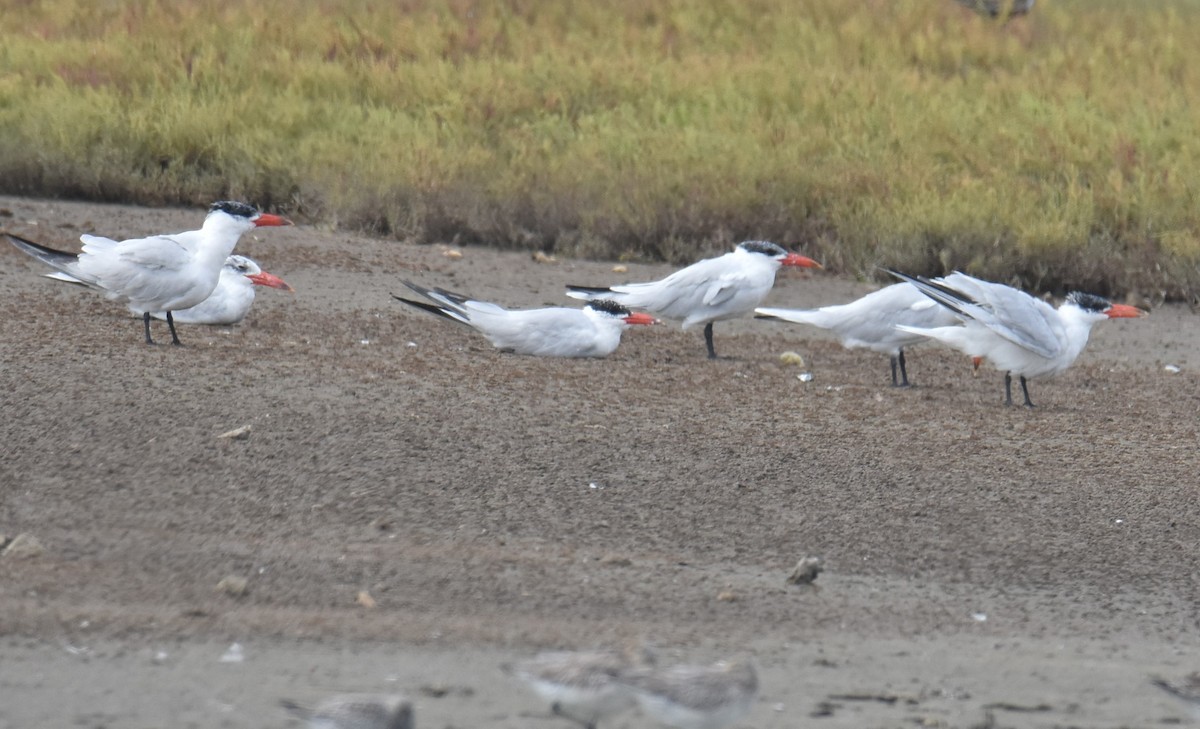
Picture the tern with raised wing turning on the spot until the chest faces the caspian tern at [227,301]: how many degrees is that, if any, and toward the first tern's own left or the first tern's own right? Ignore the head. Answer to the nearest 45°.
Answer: approximately 180°

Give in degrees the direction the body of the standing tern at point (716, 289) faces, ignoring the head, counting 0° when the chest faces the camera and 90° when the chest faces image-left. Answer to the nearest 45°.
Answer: approximately 270°

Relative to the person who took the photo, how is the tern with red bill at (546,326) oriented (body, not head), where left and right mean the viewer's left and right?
facing to the right of the viewer

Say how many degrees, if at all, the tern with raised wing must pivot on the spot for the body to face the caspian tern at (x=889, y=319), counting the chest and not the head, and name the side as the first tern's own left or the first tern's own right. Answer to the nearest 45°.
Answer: approximately 135° to the first tern's own left

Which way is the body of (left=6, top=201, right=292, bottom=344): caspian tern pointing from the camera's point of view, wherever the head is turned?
to the viewer's right

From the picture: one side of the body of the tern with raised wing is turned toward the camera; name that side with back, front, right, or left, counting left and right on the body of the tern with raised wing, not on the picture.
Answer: right

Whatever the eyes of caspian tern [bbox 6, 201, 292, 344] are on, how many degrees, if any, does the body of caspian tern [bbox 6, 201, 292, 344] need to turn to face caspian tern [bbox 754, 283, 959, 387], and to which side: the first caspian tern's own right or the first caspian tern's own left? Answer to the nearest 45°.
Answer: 0° — it already faces it

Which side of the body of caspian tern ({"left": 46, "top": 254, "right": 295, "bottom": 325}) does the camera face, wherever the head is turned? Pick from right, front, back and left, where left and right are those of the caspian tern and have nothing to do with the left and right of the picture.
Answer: right

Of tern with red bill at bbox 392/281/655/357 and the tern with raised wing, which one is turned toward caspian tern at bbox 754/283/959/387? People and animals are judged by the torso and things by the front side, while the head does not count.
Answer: the tern with red bill

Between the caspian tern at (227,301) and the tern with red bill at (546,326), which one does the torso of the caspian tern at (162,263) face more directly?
the tern with red bill

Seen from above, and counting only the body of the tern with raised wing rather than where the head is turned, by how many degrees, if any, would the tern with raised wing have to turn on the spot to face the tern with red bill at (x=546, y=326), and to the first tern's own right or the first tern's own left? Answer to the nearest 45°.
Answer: approximately 180°
